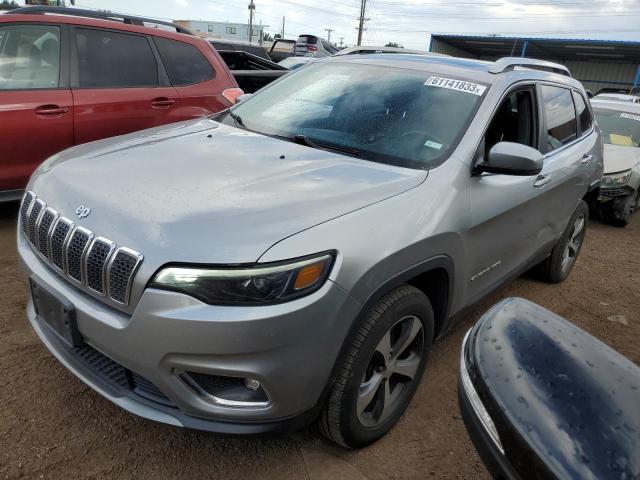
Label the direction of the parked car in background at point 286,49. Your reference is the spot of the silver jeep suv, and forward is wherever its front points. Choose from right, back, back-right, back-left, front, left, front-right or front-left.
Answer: back-right

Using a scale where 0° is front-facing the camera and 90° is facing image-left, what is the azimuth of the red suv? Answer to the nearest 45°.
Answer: approximately 90°

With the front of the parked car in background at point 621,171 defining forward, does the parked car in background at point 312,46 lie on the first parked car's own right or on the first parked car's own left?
on the first parked car's own right

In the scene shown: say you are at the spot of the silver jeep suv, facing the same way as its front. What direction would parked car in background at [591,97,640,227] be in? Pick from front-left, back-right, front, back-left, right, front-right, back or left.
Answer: back

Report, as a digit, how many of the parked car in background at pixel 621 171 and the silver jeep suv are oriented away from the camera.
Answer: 0

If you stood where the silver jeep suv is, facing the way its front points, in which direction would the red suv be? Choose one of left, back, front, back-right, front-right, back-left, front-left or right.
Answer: right

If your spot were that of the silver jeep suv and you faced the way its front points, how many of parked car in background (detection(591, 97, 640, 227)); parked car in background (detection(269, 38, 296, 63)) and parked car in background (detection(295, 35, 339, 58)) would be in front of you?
0

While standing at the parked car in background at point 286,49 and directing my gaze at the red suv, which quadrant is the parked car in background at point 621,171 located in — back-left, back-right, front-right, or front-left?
front-left

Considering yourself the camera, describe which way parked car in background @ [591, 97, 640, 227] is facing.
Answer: facing the viewer and to the left of the viewer

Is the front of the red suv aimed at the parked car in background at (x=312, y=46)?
no
